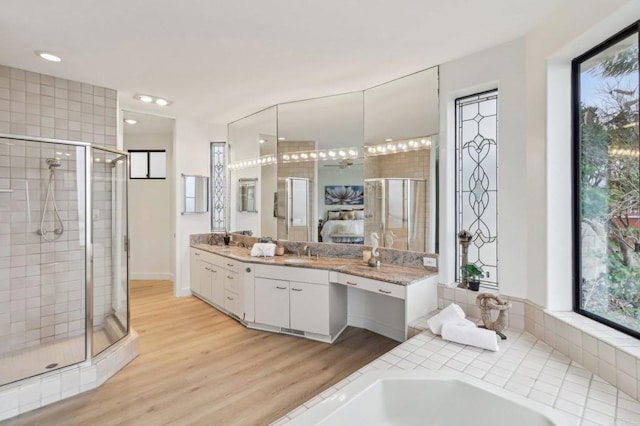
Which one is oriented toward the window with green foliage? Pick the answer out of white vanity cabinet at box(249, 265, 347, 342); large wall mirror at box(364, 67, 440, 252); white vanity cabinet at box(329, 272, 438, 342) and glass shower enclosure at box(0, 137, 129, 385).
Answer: the glass shower enclosure

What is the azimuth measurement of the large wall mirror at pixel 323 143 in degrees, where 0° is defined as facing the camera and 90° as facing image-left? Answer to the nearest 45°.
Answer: approximately 45°

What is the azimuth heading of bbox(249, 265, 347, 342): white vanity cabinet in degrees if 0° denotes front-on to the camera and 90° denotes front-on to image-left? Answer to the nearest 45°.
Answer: approximately 45°

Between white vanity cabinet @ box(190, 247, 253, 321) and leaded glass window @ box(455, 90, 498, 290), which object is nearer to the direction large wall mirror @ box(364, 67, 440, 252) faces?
the white vanity cabinet
